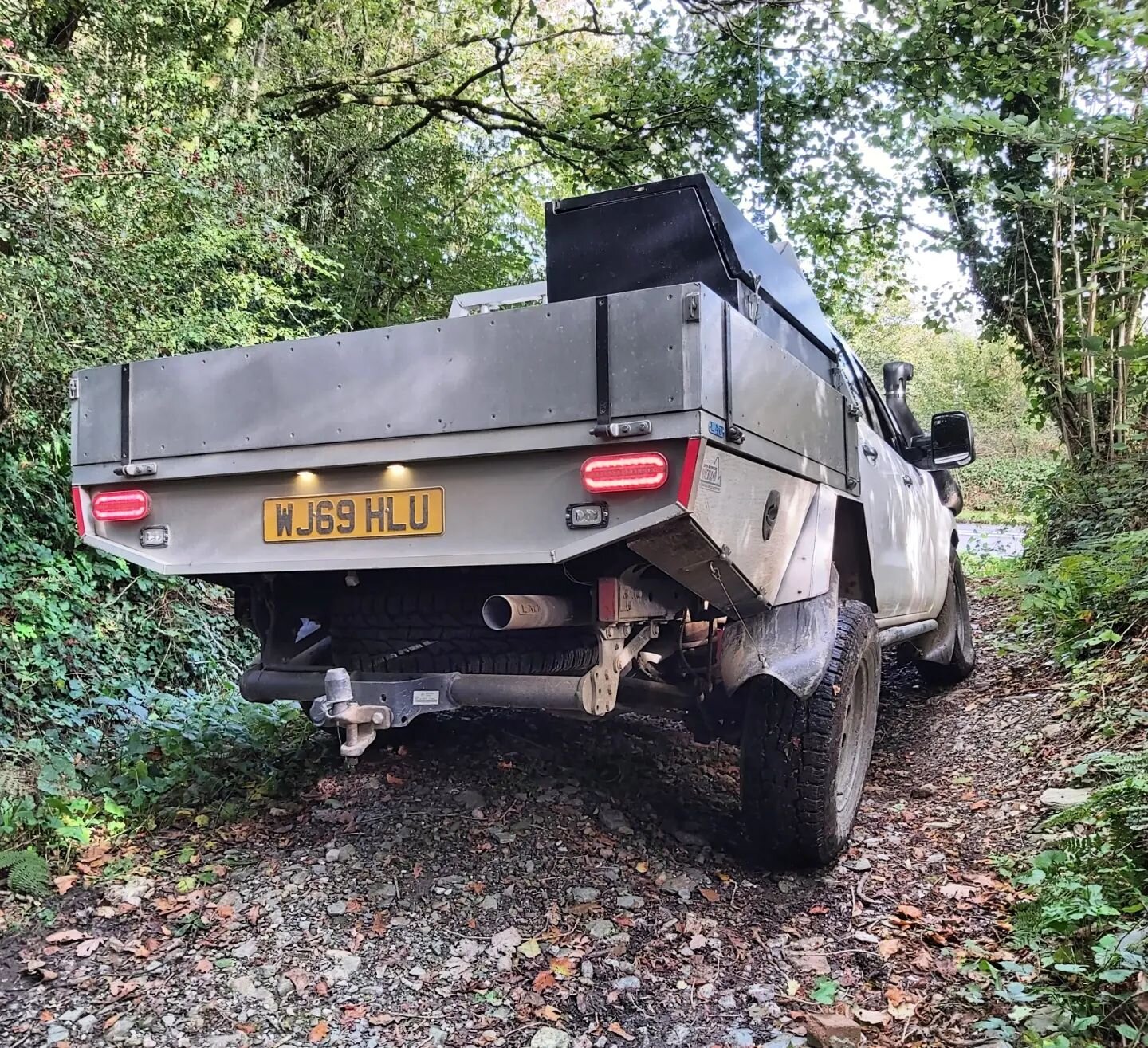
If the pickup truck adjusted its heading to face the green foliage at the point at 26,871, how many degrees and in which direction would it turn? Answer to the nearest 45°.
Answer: approximately 135° to its left

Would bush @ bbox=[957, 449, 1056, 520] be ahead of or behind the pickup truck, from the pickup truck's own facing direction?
ahead

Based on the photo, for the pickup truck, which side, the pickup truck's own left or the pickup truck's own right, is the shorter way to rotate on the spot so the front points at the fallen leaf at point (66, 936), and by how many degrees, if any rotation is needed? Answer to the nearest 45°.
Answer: approximately 135° to the pickup truck's own left

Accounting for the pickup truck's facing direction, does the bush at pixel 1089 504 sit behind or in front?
in front

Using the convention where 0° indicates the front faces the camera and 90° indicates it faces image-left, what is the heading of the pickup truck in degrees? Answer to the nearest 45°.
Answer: approximately 225°

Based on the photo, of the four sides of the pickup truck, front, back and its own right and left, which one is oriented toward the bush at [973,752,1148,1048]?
right

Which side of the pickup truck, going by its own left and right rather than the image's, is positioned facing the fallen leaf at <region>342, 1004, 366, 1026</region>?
back
